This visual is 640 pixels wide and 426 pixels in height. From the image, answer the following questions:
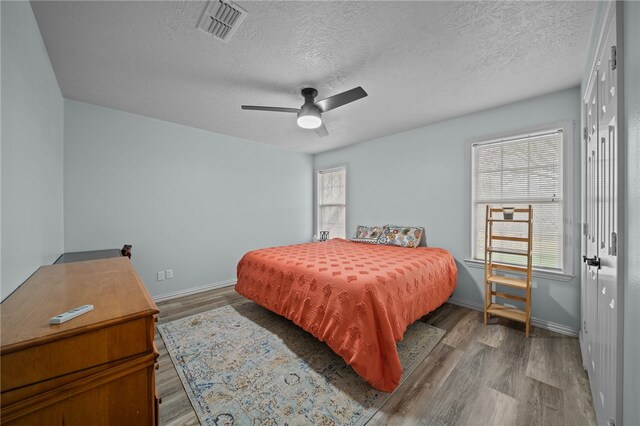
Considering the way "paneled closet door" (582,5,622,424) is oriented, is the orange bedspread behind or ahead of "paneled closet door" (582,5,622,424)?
ahead

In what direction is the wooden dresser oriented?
to the viewer's right

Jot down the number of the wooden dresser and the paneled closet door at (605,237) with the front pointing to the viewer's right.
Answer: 1

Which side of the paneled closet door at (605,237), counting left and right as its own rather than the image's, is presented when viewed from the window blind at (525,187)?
right

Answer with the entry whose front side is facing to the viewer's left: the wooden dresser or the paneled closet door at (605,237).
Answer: the paneled closet door

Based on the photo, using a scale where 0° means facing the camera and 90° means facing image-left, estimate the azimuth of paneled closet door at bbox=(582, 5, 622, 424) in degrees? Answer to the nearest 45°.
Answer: approximately 90°
